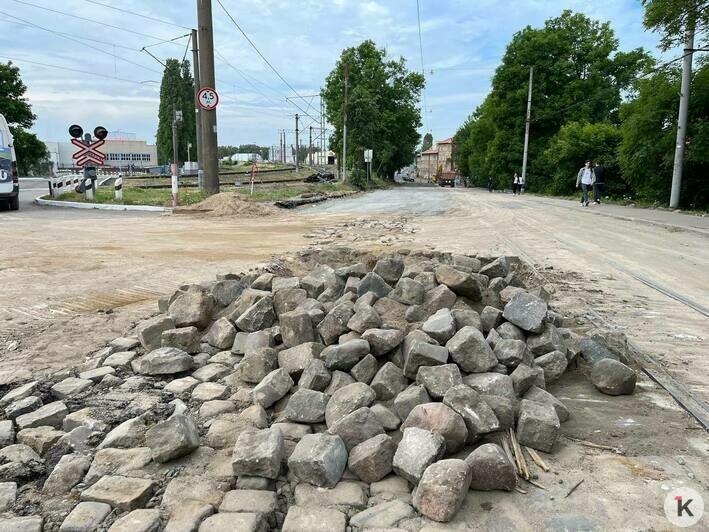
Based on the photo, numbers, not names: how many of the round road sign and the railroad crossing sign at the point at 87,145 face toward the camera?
2

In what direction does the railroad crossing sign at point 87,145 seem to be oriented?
toward the camera

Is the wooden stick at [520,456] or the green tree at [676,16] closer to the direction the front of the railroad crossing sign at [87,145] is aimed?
the wooden stick

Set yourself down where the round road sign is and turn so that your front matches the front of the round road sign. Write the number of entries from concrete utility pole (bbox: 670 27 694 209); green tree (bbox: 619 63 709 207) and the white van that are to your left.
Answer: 2

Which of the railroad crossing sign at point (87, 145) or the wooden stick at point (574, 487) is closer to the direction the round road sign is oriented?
the wooden stick

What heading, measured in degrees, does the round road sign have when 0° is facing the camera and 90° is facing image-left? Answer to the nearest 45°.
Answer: approximately 0°

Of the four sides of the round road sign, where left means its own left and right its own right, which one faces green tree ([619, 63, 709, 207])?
left

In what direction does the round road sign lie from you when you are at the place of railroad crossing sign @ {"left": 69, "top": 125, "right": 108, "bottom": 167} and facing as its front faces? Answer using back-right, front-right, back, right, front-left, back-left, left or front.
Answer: front-left

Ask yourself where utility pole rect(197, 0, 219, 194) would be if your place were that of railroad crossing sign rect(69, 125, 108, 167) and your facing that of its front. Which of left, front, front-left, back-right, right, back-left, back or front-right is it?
front-left

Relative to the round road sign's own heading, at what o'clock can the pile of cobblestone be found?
The pile of cobblestone is roughly at 12 o'clock from the round road sign.

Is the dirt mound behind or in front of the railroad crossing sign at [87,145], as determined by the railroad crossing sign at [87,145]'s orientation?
in front

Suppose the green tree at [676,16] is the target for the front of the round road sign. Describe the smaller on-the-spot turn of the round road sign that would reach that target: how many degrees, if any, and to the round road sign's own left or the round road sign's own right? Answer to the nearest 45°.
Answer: approximately 90° to the round road sign's own left

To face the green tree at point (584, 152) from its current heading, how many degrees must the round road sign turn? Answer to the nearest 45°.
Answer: approximately 135° to its left
